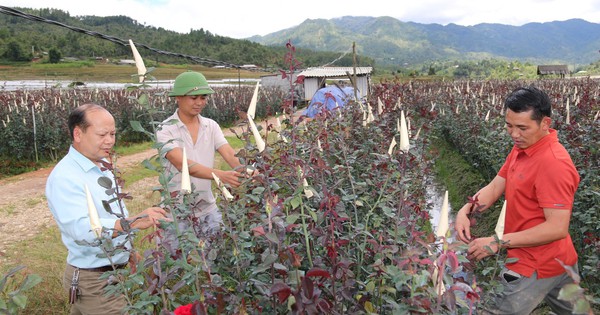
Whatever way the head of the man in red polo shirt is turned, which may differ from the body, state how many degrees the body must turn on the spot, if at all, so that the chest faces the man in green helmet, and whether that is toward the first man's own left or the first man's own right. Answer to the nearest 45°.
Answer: approximately 45° to the first man's own right

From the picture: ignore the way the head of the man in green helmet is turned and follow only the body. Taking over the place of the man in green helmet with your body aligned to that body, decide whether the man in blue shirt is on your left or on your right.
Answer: on your right

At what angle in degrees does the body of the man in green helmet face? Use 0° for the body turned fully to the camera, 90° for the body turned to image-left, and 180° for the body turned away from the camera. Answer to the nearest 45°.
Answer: approximately 315°

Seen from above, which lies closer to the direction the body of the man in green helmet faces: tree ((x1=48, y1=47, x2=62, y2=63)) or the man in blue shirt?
the man in blue shirt

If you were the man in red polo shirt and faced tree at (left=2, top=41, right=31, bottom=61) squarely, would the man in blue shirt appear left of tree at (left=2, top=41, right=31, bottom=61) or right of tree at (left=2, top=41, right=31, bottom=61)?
left

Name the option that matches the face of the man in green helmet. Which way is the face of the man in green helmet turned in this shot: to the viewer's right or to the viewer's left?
to the viewer's right

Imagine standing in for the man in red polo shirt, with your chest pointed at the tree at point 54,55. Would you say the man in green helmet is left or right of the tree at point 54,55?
left

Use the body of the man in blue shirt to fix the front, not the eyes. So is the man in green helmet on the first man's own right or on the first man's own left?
on the first man's own left

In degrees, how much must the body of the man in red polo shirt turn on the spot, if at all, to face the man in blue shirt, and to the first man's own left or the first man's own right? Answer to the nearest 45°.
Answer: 0° — they already face them

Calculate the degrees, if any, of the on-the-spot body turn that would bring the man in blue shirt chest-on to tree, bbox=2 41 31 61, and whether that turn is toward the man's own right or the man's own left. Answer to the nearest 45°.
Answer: approximately 135° to the man's own left

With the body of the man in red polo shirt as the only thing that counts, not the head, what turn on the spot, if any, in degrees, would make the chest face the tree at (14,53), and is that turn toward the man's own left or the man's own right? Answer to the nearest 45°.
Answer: approximately 90° to the man's own right
